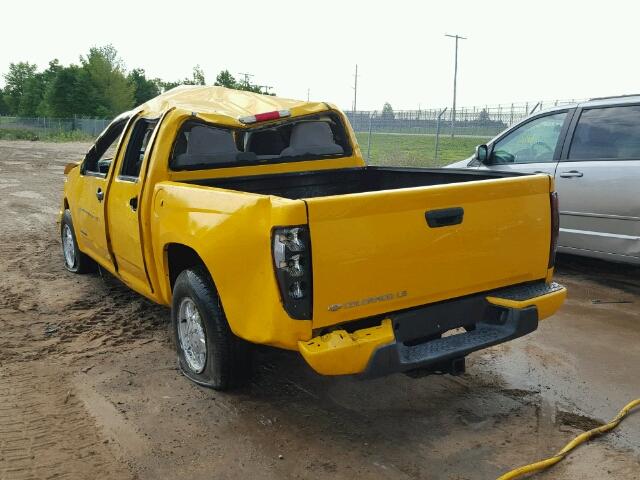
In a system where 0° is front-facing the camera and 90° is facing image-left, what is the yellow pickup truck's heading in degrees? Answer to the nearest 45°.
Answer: approximately 135°

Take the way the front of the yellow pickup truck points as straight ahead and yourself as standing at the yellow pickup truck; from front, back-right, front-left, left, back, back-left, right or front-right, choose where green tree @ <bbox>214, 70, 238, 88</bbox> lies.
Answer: front-right

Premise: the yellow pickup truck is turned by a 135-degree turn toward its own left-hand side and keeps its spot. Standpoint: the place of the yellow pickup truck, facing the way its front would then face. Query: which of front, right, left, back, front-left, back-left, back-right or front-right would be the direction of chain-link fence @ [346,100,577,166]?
back

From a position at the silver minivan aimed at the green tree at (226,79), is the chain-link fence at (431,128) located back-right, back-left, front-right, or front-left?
front-right

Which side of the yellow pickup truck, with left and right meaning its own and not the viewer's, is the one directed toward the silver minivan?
right

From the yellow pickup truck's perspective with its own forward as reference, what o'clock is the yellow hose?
The yellow hose is roughly at 5 o'clock from the yellow pickup truck.

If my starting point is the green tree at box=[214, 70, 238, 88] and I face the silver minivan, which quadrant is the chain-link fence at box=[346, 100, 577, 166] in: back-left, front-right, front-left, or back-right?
front-left

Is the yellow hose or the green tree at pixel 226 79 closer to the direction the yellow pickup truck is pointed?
the green tree
